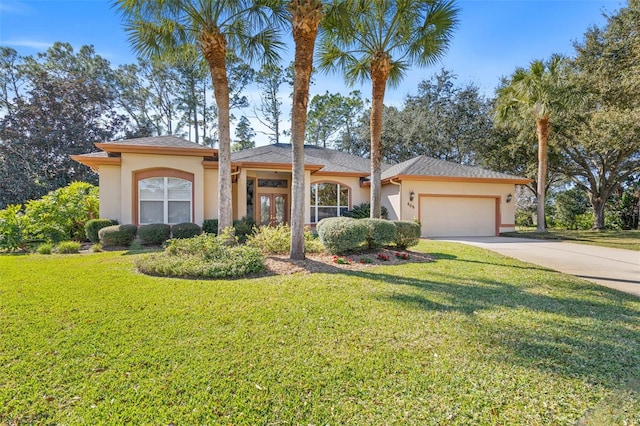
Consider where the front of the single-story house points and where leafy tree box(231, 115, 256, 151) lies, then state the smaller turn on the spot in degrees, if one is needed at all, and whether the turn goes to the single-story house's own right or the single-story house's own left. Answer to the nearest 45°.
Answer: approximately 180°

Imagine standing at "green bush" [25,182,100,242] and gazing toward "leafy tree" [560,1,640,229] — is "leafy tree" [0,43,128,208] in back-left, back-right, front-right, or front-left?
back-left

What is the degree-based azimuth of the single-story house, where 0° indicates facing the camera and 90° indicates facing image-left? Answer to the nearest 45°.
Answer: approximately 0°

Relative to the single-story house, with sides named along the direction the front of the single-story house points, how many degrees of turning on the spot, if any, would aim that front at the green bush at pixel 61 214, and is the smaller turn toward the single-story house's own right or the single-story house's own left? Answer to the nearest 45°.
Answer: approximately 45° to the single-story house's own right

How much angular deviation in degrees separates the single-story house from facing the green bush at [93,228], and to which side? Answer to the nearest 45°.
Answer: approximately 45° to its right

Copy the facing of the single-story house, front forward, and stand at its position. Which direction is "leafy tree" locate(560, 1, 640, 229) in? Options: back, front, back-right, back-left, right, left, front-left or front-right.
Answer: left

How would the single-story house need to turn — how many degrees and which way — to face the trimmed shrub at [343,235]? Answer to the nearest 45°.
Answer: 0° — it already faces it

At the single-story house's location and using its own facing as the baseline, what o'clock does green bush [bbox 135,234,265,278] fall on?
The green bush is roughly at 12 o'clock from the single-story house.

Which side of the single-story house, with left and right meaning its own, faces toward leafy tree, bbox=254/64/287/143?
back

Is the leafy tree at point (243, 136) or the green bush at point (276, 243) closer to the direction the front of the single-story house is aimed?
the green bush

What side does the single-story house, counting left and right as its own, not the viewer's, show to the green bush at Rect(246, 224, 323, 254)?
front

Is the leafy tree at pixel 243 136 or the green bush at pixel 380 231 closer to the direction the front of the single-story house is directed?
the green bush

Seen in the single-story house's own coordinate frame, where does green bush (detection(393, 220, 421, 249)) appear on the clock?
The green bush is roughly at 11 o'clock from the single-story house.

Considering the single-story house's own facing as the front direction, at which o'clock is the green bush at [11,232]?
The green bush is roughly at 2 o'clock from the single-story house.
